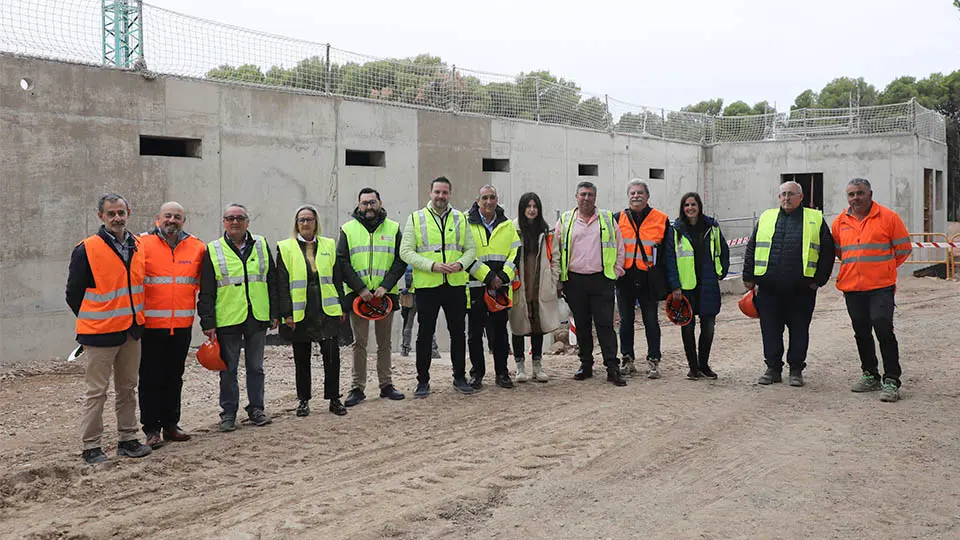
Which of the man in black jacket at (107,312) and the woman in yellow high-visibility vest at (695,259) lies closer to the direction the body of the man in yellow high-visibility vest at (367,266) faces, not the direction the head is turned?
the man in black jacket

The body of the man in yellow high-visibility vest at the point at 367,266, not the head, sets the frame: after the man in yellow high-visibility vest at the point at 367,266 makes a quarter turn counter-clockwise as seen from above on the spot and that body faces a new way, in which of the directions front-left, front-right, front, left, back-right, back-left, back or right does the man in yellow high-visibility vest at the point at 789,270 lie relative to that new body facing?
front

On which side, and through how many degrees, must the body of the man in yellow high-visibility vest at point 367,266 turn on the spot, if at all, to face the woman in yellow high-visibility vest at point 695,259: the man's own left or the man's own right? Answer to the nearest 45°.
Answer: approximately 90° to the man's own left

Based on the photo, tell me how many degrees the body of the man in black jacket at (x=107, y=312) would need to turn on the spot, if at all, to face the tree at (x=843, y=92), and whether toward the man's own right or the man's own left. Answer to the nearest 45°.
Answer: approximately 90° to the man's own left

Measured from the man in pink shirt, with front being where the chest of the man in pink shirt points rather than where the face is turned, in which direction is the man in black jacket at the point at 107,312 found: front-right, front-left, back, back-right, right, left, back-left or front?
front-right

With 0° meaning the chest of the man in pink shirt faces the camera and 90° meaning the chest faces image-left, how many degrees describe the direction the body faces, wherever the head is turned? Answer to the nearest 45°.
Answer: approximately 0°

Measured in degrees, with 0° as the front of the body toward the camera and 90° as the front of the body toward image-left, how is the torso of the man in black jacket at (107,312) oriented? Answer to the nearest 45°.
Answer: approximately 315°
